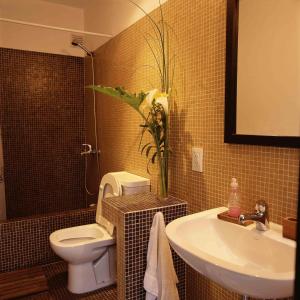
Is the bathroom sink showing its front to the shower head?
no

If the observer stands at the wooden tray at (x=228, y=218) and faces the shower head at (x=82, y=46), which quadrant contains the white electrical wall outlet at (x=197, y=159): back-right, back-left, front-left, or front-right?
front-right

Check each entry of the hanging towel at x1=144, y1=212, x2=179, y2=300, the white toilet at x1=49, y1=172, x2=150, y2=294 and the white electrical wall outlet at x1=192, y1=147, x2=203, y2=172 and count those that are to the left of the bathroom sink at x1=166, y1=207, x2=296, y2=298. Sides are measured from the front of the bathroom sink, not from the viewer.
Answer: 0

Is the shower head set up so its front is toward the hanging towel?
no

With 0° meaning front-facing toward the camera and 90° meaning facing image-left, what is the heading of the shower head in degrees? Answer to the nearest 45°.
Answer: approximately 90°

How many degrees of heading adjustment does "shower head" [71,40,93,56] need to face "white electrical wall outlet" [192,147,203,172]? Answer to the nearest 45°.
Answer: approximately 90° to its left

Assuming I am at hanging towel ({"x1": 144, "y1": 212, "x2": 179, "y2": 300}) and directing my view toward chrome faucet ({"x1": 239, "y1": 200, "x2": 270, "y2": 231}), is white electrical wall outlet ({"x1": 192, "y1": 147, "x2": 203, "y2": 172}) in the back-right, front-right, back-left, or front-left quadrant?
front-left

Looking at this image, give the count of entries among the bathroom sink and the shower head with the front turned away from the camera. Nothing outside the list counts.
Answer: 0

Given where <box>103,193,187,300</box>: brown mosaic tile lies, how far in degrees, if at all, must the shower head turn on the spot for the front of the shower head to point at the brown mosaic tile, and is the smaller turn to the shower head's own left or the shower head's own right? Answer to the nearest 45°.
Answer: approximately 90° to the shower head's own left

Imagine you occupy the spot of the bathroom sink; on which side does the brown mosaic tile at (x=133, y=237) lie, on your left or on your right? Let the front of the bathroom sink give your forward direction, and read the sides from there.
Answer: on your right

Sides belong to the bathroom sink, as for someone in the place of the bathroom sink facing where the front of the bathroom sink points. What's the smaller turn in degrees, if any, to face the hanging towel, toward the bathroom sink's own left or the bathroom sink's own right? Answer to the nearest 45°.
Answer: approximately 90° to the bathroom sink's own right

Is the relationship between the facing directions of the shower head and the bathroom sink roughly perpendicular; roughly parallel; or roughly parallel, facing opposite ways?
roughly parallel

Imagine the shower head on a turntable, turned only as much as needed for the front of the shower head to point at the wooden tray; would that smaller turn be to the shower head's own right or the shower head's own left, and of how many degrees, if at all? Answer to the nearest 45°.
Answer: approximately 90° to the shower head's own left

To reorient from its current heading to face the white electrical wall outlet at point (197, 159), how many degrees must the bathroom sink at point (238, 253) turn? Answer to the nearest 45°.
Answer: approximately 90° to its right

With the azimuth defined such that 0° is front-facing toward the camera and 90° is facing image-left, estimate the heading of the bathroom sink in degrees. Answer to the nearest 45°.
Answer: approximately 45°

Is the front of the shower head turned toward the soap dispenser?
no
